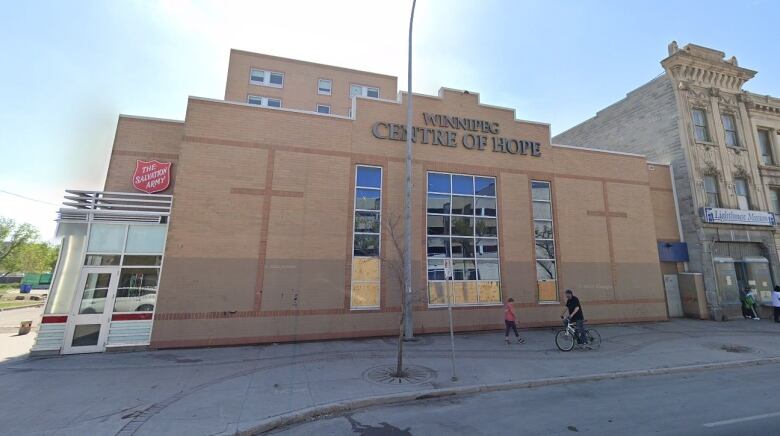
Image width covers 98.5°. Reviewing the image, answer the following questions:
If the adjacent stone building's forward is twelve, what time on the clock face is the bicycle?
The bicycle is roughly at 2 o'clock from the adjacent stone building.

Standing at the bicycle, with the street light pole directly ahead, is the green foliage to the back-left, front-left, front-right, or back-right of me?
front-right

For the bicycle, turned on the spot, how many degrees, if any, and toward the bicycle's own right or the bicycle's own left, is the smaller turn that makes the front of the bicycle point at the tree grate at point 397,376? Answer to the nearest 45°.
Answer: approximately 45° to the bicycle's own left

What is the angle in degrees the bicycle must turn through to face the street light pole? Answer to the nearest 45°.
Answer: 0° — it already faces it

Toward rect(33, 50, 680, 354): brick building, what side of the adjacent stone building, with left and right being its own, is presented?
right

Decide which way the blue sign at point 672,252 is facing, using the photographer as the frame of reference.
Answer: facing the viewer

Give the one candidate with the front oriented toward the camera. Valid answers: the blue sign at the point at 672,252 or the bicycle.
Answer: the blue sign

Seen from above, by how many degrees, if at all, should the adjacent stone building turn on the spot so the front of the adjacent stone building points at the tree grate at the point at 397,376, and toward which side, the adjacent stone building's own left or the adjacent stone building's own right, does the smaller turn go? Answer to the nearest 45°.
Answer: approximately 45° to the adjacent stone building's own right

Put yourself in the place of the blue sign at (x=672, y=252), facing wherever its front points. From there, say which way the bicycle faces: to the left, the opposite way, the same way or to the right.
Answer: to the right

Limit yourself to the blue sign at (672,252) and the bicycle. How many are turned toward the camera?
1

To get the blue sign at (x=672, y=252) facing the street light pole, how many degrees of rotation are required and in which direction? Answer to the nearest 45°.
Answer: approximately 45° to its right

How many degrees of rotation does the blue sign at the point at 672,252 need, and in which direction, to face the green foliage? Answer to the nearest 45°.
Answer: approximately 90° to its right
